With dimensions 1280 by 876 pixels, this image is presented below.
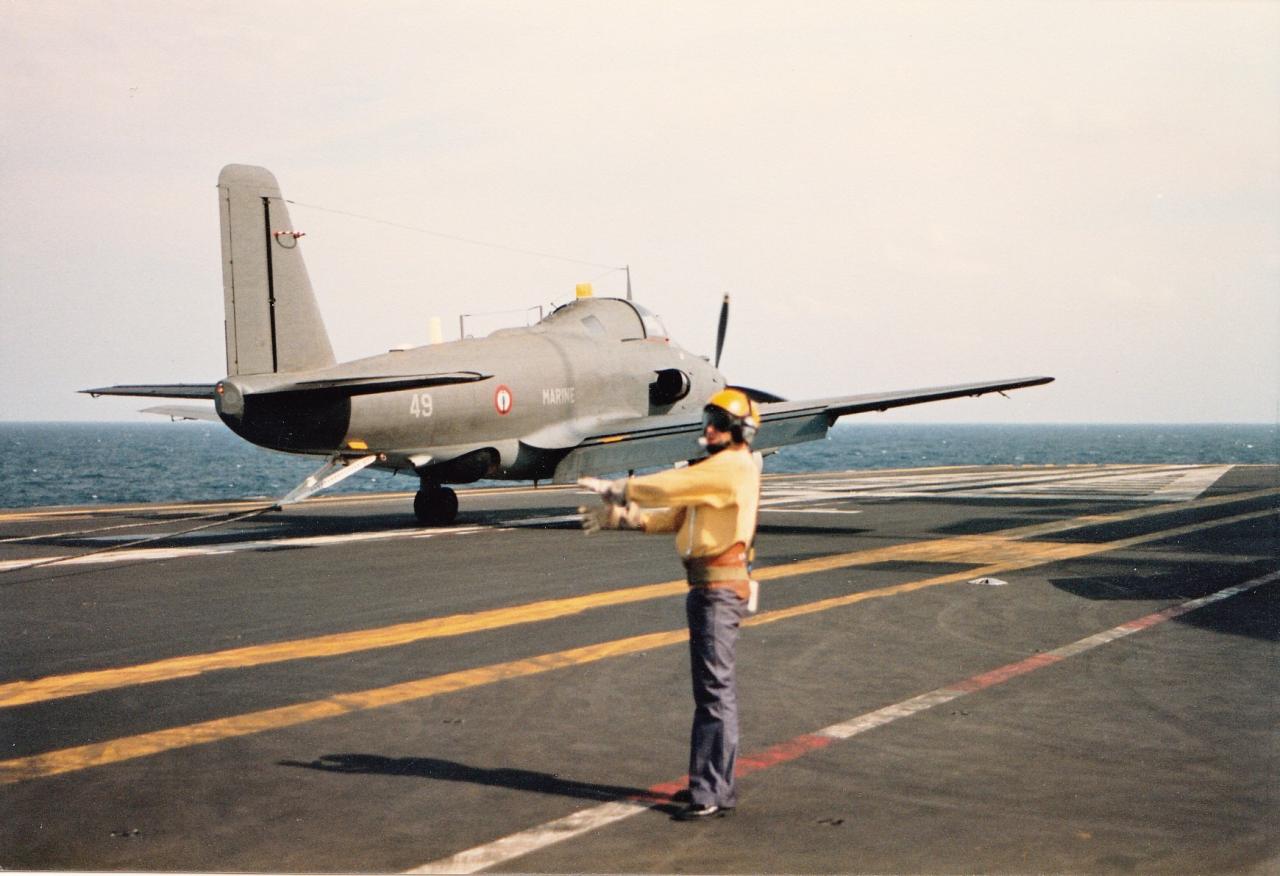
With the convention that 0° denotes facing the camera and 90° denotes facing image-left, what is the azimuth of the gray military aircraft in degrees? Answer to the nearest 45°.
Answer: approximately 225°

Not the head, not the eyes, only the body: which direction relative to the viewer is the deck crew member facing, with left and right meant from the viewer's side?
facing to the left of the viewer

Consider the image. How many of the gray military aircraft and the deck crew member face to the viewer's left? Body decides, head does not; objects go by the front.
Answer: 1
